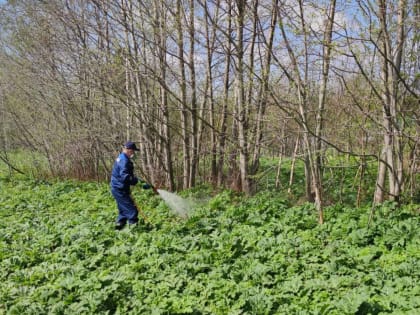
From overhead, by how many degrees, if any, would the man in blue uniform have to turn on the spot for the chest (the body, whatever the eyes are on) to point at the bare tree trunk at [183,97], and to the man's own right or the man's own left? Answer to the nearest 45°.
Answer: approximately 45° to the man's own left

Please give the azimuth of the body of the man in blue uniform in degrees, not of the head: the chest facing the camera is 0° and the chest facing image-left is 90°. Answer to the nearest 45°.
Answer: approximately 270°

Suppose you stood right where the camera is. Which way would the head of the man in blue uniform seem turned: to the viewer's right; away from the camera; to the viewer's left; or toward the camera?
to the viewer's right
